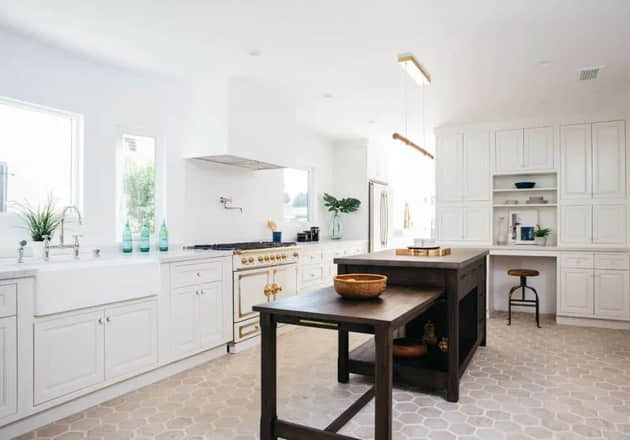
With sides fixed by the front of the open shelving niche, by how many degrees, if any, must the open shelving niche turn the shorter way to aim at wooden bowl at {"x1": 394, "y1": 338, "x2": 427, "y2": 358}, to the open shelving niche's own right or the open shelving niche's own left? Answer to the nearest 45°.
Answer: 0° — it already faces it

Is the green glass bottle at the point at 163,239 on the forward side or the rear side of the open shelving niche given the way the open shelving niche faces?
on the forward side

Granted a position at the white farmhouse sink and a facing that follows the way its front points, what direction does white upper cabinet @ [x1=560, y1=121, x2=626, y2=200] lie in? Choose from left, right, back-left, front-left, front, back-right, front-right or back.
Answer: front-left

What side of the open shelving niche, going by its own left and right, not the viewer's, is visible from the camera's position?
front

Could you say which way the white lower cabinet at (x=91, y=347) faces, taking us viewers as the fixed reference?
facing the viewer and to the right of the viewer

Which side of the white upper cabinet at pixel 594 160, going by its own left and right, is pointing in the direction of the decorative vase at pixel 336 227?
right

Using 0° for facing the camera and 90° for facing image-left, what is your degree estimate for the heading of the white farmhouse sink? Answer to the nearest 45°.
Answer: approximately 315°

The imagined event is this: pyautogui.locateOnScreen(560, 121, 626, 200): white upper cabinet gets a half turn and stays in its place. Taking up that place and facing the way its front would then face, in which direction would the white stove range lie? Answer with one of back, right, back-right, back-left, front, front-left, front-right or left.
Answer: back-left

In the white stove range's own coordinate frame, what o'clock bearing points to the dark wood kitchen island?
The dark wood kitchen island is roughly at 12 o'clock from the white stove range.

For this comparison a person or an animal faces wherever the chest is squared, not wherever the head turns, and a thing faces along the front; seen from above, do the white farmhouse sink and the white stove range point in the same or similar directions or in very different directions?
same or similar directions

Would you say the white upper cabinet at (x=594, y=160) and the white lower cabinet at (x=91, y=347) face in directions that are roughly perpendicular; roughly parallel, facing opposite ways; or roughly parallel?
roughly perpendicular

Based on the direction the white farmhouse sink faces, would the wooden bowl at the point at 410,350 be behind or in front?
in front

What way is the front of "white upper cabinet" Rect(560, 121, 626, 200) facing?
toward the camera

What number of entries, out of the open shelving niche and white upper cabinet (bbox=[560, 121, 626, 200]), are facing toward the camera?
2

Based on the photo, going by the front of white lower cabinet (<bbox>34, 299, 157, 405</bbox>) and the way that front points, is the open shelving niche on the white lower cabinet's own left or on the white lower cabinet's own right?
on the white lower cabinet's own left

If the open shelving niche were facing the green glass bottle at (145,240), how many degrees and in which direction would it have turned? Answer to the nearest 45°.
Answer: approximately 45° to its right
